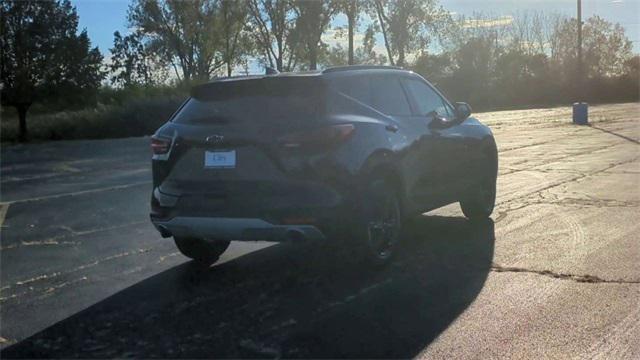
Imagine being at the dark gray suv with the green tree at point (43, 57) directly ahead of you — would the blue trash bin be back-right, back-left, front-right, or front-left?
front-right

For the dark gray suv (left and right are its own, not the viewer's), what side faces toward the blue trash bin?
front

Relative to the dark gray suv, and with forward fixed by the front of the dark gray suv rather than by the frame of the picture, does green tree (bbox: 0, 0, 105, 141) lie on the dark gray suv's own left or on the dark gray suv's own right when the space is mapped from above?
on the dark gray suv's own left

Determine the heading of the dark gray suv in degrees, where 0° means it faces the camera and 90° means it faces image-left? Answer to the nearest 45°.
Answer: approximately 225°

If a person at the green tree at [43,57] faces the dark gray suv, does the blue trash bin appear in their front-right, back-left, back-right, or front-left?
front-left

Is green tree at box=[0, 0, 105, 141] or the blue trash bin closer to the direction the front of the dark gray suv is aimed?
the blue trash bin
